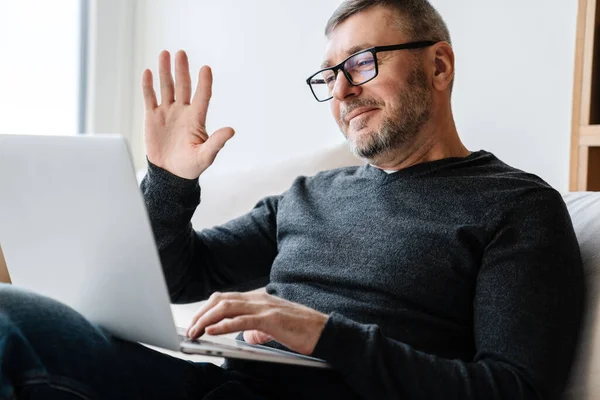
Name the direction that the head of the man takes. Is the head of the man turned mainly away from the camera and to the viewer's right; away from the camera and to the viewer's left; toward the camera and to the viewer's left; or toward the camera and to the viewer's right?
toward the camera and to the viewer's left

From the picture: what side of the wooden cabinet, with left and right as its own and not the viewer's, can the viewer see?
front

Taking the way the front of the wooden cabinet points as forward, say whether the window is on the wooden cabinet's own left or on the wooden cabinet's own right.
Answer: on the wooden cabinet's own right

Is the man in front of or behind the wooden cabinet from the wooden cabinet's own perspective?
in front

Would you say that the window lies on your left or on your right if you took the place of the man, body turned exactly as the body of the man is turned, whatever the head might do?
on your right

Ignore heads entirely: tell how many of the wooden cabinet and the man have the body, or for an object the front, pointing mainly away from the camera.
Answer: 0

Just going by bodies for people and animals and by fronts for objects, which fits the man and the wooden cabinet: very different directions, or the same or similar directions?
same or similar directions

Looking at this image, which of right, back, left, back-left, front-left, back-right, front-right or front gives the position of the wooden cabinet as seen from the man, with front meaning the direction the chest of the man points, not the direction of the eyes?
back

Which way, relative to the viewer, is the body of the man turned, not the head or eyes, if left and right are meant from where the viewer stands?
facing the viewer and to the left of the viewer
